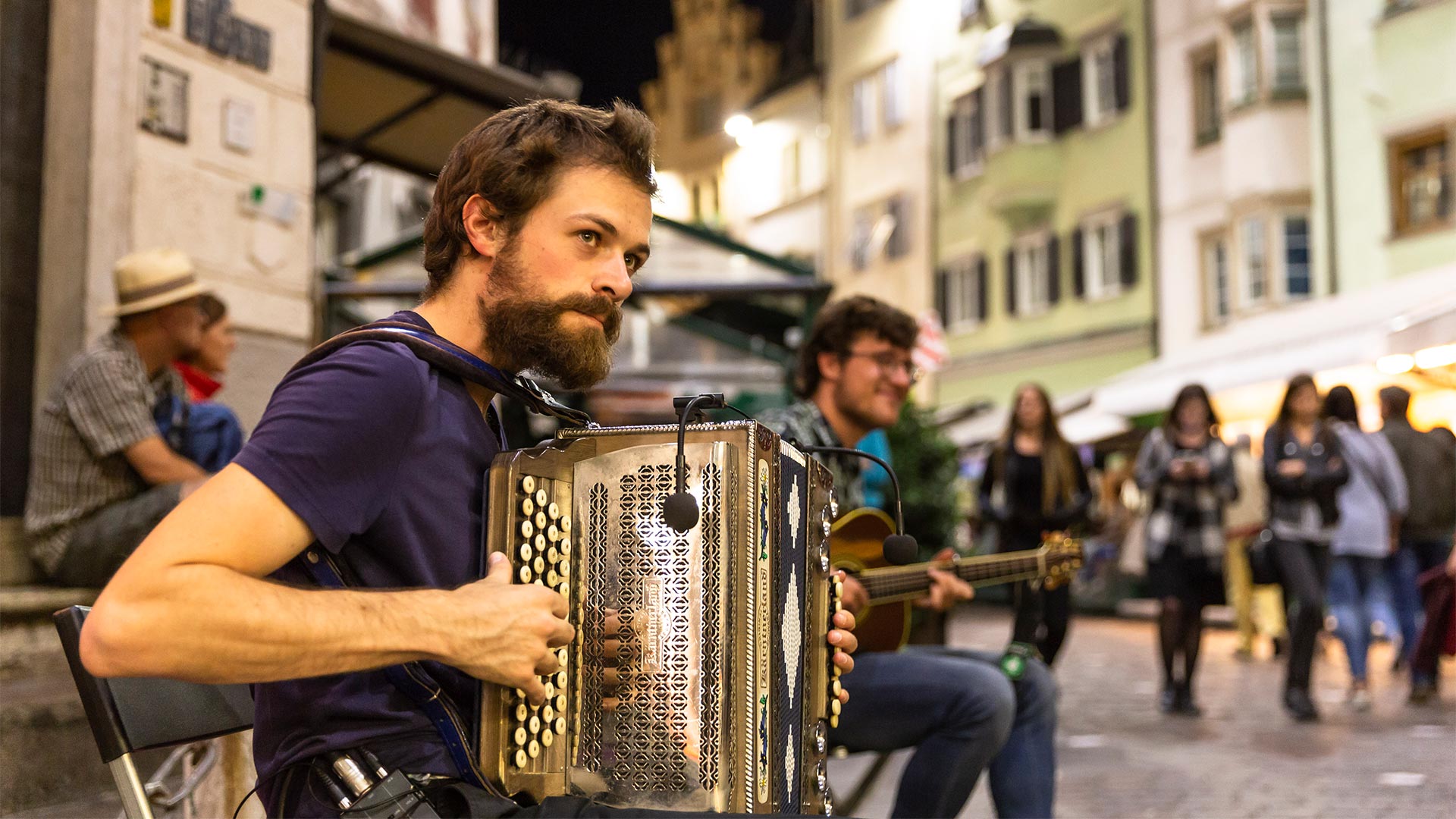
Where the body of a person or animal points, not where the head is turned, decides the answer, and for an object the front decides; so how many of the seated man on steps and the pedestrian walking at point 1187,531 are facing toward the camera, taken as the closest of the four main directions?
1

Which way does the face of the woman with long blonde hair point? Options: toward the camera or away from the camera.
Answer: toward the camera

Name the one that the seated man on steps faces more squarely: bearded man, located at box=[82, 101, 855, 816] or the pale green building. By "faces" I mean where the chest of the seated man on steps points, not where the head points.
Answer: the pale green building

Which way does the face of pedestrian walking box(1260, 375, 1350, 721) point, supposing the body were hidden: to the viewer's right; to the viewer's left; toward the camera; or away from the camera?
toward the camera

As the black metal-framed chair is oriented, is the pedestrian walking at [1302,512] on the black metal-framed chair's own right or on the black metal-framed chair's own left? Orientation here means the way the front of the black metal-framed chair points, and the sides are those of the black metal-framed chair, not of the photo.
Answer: on the black metal-framed chair's own left

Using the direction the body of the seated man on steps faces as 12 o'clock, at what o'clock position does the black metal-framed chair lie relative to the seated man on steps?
The black metal-framed chair is roughly at 3 o'clock from the seated man on steps.

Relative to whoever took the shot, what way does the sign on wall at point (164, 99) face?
facing the viewer and to the right of the viewer

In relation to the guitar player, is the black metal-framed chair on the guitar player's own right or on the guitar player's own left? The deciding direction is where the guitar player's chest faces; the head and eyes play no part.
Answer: on the guitar player's own right

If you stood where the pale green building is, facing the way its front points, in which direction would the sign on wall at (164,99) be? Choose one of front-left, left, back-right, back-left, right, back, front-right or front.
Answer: front-left

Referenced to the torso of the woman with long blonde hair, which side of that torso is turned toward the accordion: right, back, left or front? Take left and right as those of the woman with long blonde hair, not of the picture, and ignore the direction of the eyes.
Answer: front

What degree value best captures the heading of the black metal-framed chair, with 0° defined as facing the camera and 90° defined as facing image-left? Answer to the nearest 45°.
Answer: approximately 315°

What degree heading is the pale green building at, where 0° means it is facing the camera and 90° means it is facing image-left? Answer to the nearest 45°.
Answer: approximately 45°

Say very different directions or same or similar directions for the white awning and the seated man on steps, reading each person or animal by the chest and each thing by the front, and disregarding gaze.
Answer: very different directions

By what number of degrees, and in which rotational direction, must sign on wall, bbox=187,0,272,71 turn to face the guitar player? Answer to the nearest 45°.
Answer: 0° — it already faces them

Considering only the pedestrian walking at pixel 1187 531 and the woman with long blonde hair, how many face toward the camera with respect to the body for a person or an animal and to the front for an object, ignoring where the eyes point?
2

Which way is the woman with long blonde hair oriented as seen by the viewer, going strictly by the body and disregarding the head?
toward the camera

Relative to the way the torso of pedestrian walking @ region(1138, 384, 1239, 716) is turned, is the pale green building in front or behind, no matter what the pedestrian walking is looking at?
behind

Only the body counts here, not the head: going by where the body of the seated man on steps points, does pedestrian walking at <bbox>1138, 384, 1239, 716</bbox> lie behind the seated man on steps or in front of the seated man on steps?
in front

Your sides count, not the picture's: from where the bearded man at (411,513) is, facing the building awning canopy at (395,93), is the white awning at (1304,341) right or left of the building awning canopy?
right

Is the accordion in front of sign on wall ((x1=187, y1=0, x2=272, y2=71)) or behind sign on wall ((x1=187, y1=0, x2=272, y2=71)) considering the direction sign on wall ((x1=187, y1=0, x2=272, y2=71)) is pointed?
in front
